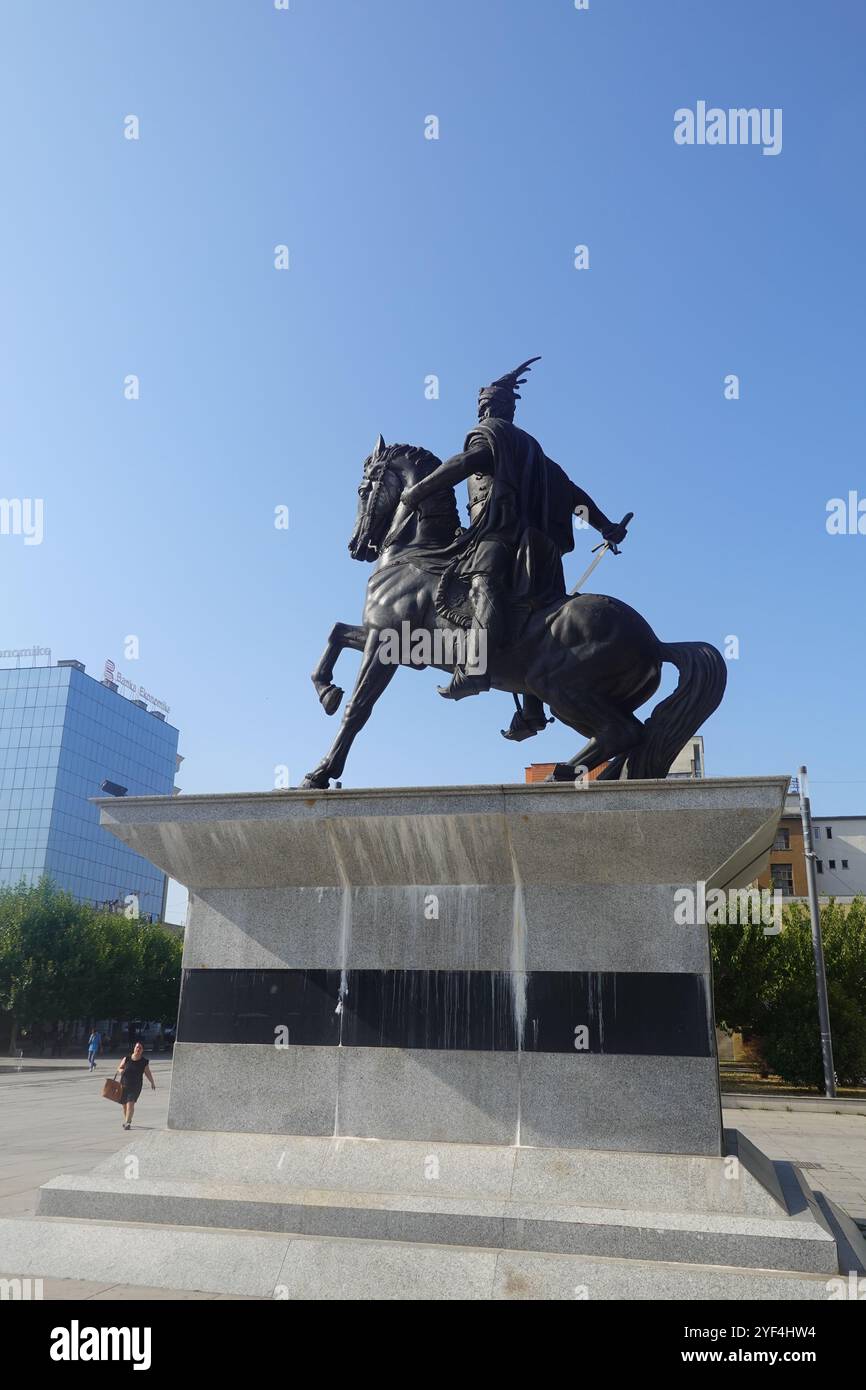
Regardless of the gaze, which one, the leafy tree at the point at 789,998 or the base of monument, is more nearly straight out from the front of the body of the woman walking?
the base of monument

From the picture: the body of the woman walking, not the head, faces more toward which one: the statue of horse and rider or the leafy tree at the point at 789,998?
the statue of horse and rider

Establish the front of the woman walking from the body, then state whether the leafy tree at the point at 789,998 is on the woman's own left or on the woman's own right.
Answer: on the woman's own left

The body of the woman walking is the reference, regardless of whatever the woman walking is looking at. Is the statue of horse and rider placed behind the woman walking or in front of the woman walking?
in front

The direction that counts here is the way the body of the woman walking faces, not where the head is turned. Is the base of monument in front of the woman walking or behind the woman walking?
in front

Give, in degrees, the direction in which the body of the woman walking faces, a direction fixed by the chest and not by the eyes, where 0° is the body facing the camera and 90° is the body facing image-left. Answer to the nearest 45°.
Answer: approximately 0°
